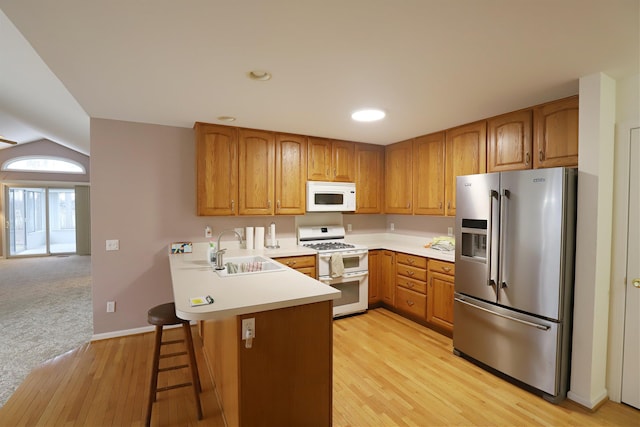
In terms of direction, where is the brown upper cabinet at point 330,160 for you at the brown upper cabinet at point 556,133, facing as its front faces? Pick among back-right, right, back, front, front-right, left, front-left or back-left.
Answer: front-right

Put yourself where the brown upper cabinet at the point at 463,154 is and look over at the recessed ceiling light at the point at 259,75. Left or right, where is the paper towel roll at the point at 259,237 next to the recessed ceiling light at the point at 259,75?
right

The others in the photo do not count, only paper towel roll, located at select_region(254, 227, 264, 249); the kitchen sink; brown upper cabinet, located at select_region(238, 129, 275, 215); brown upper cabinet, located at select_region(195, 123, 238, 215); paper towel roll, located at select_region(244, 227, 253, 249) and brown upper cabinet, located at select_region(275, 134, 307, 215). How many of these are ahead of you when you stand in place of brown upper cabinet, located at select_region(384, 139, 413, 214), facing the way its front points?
6

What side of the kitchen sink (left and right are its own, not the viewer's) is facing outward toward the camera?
right

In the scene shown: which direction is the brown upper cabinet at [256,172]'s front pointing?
toward the camera

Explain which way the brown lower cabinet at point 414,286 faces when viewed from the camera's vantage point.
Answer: facing the viewer and to the left of the viewer

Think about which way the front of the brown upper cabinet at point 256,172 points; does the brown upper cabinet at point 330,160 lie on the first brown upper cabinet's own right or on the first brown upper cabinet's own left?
on the first brown upper cabinet's own left

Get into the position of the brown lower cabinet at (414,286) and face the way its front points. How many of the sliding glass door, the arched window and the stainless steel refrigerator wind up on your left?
1
